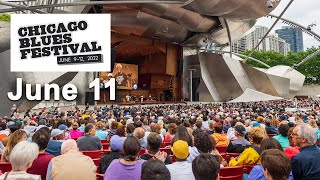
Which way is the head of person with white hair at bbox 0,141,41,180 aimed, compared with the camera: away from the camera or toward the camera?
away from the camera

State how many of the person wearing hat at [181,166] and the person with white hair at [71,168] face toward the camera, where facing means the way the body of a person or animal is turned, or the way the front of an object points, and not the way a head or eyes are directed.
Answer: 0

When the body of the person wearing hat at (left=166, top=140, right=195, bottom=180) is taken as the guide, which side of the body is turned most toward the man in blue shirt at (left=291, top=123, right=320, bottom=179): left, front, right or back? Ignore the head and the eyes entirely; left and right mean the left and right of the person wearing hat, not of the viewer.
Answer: right

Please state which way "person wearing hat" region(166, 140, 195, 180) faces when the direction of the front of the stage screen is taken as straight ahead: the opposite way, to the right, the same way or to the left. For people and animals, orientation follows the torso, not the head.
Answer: the opposite way

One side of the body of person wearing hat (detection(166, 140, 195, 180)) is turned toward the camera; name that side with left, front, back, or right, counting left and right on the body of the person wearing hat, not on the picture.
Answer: back

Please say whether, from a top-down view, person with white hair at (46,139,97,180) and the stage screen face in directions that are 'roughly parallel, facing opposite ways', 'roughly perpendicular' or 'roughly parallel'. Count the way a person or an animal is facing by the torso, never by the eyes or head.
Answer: roughly parallel, facing opposite ways

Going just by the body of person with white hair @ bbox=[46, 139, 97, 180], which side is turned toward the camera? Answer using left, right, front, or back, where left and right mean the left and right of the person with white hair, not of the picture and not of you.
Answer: back

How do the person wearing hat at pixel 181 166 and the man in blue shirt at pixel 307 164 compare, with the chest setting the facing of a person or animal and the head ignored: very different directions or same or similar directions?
same or similar directions

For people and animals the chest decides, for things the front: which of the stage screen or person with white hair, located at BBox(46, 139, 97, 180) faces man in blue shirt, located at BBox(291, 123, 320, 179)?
the stage screen

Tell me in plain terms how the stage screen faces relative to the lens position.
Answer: facing the viewer

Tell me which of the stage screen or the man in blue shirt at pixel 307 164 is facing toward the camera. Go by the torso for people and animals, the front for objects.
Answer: the stage screen

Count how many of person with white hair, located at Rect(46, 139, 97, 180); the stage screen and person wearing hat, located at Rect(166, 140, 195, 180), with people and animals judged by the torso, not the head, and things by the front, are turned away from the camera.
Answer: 2

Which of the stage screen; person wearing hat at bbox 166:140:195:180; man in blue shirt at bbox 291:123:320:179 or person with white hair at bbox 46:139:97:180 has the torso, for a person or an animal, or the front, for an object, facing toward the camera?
the stage screen

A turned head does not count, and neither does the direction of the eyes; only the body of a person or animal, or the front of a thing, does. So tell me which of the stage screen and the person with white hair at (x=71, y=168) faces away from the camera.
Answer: the person with white hair

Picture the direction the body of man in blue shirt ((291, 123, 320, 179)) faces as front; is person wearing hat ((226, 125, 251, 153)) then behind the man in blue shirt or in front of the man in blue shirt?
in front

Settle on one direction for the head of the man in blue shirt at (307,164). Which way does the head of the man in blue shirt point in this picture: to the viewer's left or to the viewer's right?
to the viewer's left

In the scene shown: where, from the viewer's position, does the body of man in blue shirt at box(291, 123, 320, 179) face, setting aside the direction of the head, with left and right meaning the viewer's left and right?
facing away from the viewer and to the left of the viewer

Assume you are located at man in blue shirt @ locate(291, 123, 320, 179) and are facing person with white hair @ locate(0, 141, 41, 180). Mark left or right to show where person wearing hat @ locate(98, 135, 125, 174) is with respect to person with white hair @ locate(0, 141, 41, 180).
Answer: right

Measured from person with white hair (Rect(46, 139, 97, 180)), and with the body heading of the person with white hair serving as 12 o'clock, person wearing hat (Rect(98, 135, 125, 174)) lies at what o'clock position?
The person wearing hat is roughly at 1 o'clock from the person with white hair.

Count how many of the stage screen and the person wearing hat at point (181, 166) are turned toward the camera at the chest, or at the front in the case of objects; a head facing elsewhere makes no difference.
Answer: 1

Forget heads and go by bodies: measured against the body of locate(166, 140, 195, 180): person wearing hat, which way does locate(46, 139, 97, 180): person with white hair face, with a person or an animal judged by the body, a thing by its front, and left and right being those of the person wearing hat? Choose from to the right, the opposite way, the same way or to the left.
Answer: the same way

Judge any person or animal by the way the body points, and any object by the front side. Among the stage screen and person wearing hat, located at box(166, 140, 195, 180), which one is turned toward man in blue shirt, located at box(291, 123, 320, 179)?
the stage screen
